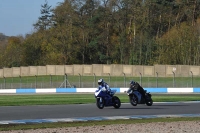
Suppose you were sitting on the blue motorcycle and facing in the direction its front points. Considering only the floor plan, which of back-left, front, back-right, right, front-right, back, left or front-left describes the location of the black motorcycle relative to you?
back

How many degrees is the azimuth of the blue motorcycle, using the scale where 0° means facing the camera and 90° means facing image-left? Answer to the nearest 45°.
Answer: approximately 45°
